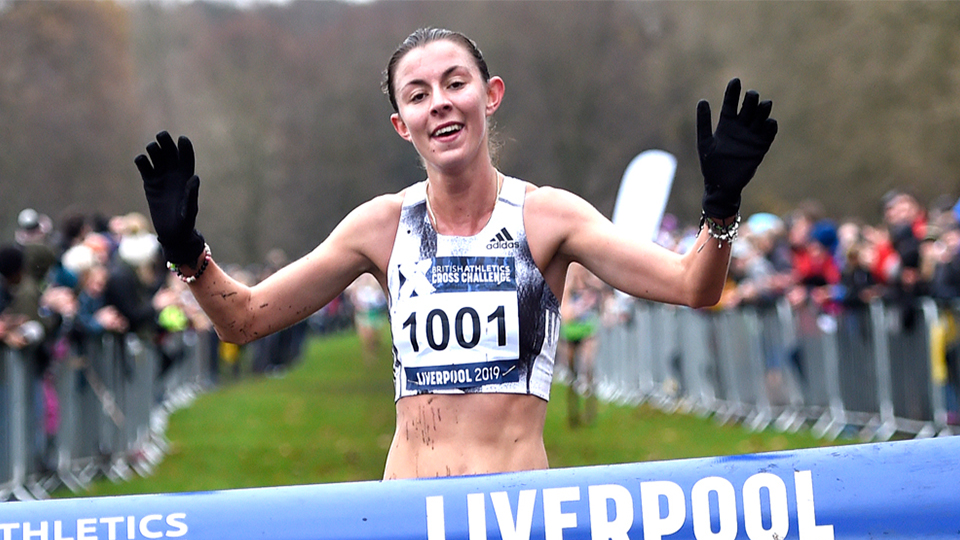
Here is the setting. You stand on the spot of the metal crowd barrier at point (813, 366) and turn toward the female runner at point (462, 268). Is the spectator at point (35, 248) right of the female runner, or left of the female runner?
right

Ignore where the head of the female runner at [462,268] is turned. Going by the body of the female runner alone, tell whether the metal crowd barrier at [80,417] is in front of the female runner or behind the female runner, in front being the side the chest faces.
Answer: behind

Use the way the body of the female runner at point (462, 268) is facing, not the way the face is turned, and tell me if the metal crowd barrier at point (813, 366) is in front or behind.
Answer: behind

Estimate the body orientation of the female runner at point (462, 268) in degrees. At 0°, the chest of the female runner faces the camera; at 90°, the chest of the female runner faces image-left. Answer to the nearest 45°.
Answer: approximately 0°
